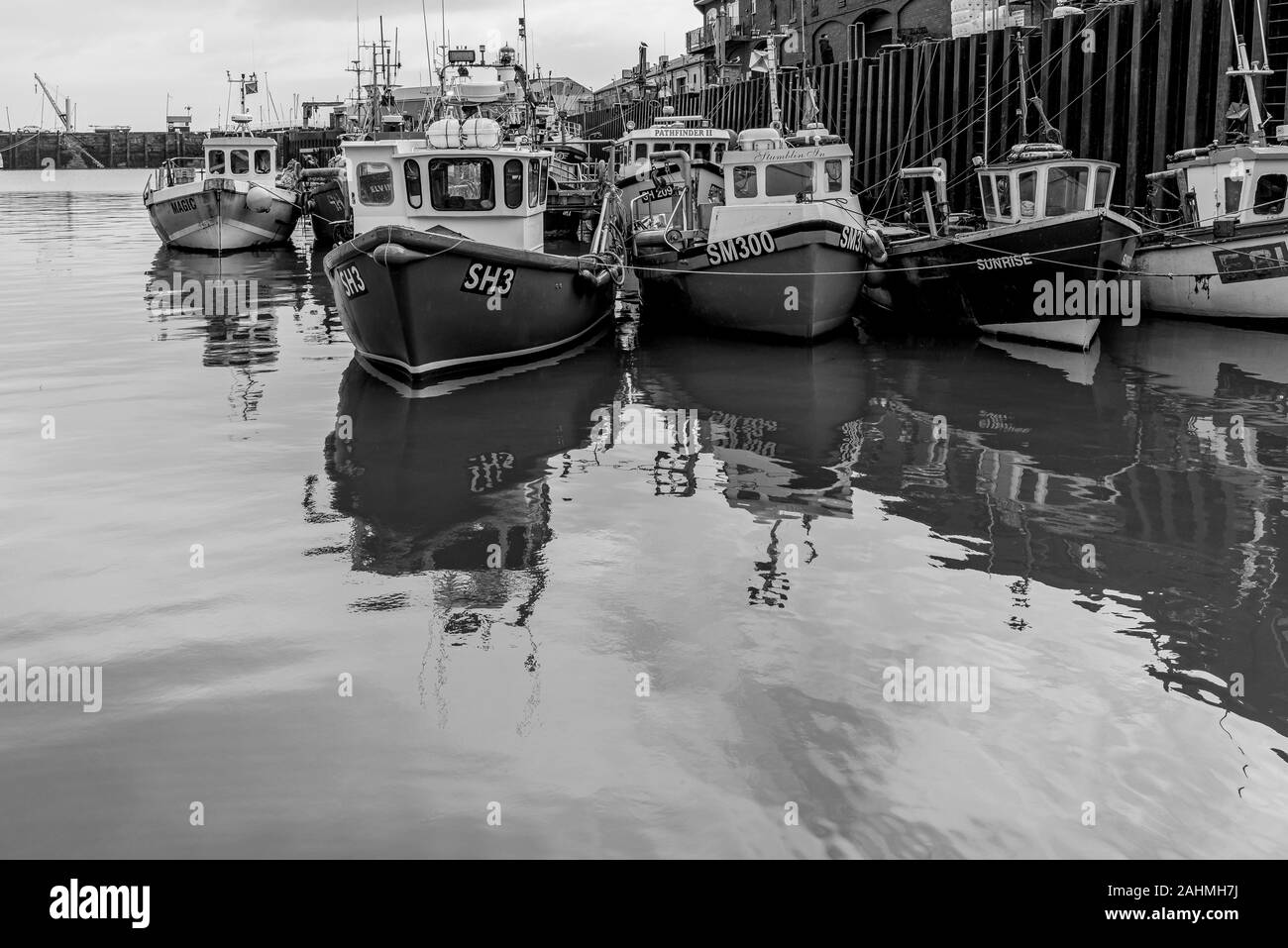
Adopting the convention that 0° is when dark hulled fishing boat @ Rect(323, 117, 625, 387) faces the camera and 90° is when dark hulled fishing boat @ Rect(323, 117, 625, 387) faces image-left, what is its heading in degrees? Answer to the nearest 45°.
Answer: approximately 45°

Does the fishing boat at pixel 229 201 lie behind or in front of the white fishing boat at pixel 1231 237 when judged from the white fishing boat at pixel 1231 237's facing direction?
behind

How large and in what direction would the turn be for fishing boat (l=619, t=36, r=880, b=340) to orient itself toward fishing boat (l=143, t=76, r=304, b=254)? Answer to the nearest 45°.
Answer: approximately 180°

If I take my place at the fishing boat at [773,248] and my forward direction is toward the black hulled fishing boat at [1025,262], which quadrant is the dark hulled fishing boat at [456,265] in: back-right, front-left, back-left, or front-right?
back-right

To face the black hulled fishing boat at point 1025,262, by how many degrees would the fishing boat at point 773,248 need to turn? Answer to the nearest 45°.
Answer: approximately 45° to its left

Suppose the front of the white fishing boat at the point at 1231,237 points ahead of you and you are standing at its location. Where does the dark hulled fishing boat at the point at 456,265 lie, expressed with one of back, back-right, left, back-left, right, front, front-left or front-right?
right

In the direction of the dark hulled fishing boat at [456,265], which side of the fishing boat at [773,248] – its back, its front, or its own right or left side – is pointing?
right

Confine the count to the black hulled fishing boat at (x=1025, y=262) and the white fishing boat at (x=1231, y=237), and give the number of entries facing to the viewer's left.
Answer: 0

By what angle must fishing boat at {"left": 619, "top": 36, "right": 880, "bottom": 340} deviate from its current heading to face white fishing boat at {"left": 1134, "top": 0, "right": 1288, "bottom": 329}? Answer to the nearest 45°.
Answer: approximately 45° to its left
